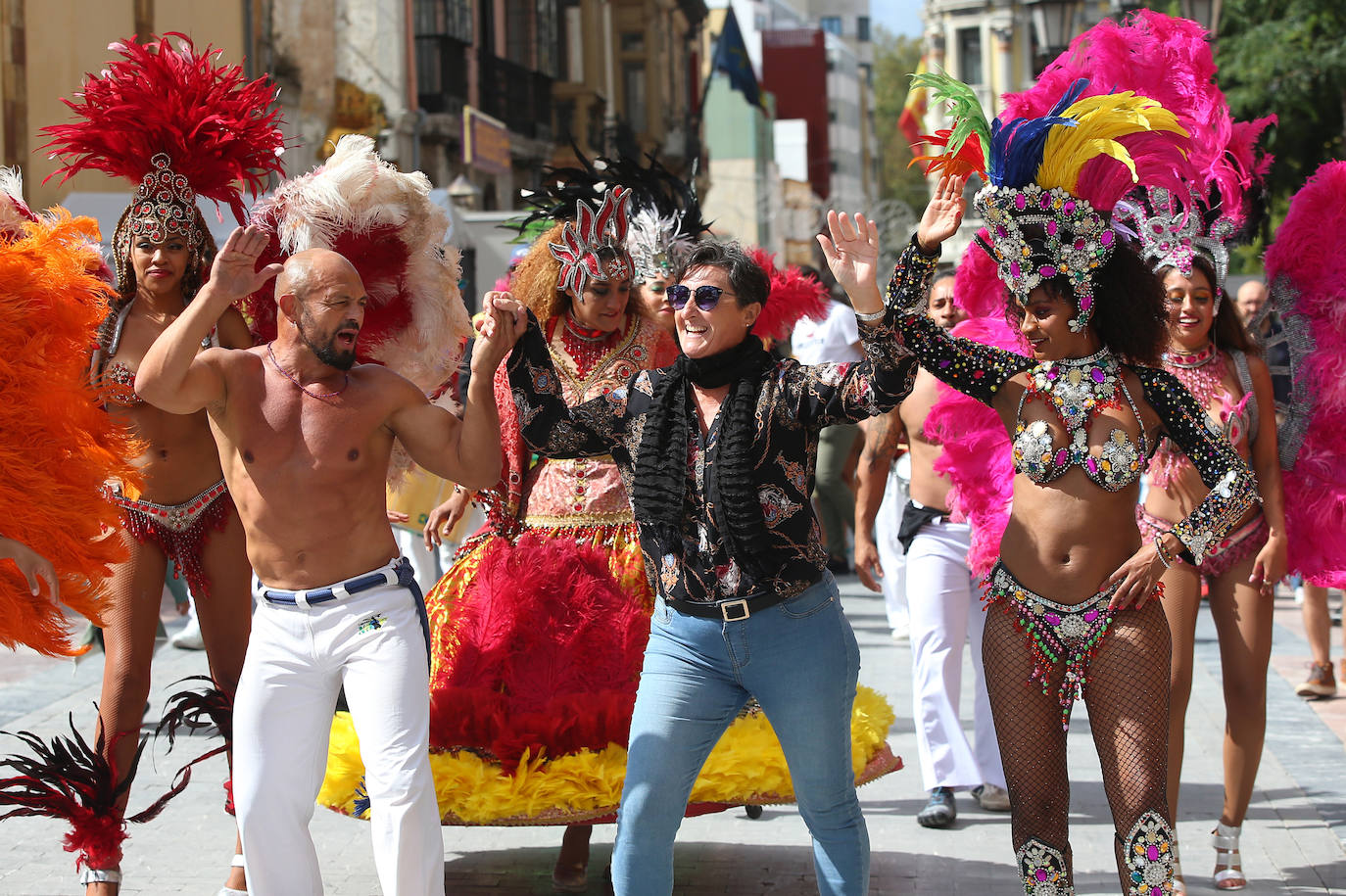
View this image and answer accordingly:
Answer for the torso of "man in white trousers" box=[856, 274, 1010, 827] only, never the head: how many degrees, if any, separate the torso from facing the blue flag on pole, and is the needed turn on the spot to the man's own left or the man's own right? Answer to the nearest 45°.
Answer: approximately 180°

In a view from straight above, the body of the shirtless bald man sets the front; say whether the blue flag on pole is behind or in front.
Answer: behind

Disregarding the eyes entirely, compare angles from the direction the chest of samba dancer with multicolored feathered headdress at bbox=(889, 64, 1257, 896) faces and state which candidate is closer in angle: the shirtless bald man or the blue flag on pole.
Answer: the shirtless bald man

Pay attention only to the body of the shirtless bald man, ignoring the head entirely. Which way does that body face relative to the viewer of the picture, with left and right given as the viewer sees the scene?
facing the viewer

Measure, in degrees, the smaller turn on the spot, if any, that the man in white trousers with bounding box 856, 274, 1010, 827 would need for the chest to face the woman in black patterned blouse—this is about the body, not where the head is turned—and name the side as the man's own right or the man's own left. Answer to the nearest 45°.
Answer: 0° — they already face them

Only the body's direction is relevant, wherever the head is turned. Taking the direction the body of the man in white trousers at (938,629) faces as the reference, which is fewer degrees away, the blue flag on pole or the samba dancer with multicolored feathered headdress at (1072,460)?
the samba dancer with multicolored feathered headdress

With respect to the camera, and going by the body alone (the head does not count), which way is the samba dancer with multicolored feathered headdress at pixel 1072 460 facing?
toward the camera

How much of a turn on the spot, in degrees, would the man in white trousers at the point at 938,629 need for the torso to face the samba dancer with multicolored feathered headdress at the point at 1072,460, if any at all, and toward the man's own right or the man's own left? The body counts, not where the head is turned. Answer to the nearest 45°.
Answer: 0° — they already face them

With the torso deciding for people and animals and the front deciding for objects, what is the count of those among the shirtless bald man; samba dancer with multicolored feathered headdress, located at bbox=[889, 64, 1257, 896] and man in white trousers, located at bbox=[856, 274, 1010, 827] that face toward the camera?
3
